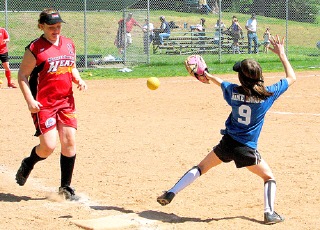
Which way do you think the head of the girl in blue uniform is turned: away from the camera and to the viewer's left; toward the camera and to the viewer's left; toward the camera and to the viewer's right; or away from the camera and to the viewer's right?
away from the camera and to the viewer's left

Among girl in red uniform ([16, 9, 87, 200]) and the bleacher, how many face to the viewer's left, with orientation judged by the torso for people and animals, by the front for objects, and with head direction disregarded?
0

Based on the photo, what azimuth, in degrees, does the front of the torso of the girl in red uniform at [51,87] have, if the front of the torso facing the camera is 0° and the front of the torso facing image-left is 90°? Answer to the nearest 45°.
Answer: approximately 315°

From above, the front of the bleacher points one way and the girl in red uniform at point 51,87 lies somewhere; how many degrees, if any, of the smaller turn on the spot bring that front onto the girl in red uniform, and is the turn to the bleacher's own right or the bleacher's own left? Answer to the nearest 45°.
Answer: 0° — it already faces them

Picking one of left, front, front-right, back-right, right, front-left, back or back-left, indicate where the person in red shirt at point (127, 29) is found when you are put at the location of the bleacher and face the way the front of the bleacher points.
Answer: front-right

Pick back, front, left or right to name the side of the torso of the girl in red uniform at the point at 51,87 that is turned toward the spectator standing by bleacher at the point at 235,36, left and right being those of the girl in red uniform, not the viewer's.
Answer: left

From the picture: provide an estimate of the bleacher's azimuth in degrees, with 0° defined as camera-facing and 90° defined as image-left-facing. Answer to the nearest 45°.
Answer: approximately 0°

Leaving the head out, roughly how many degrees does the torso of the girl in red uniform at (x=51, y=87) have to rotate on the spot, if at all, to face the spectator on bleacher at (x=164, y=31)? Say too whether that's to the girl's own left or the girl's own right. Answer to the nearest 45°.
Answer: approximately 135° to the girl's own left
